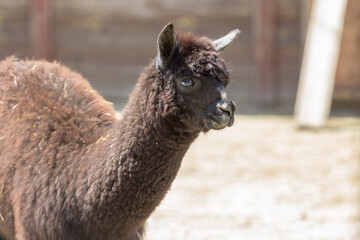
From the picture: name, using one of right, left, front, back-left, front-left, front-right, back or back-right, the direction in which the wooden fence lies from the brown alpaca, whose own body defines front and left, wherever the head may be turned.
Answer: left

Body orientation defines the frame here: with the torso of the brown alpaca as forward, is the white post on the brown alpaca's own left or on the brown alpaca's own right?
on the brown alpaca's own left

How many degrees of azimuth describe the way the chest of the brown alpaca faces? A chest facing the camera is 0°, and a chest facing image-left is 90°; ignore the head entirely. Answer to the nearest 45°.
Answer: approximately 270°
